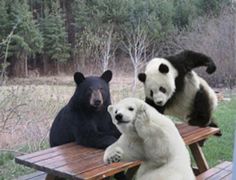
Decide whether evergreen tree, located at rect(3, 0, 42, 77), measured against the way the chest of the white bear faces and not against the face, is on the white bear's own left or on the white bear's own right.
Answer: on the white bear's own right

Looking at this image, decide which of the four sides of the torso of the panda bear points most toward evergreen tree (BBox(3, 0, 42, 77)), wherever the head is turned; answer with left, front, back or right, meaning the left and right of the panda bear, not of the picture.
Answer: right

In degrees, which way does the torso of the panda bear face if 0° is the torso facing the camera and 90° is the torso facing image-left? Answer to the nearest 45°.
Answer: approximately 45°
